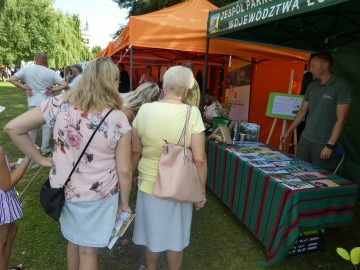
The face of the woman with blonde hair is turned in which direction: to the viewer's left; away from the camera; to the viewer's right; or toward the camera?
away from the camera

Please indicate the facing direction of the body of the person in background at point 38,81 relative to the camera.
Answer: away from the camera

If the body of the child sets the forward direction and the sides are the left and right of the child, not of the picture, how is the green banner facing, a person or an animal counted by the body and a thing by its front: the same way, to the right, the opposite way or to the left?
the opposite way

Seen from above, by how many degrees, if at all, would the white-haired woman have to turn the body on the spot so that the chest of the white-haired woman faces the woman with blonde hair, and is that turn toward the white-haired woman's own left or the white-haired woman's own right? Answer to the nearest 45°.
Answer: approximately 135° to the white-haired woman's own left

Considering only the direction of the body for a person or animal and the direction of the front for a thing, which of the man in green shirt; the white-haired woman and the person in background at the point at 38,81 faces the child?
the man in green shirt

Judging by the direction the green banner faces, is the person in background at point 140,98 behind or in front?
in front

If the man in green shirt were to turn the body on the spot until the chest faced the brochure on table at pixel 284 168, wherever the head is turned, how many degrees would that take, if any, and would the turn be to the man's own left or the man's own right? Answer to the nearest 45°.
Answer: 0° — they already face it

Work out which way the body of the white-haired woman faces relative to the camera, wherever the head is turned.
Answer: away from the camera

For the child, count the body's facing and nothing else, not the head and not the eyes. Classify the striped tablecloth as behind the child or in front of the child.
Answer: in front
